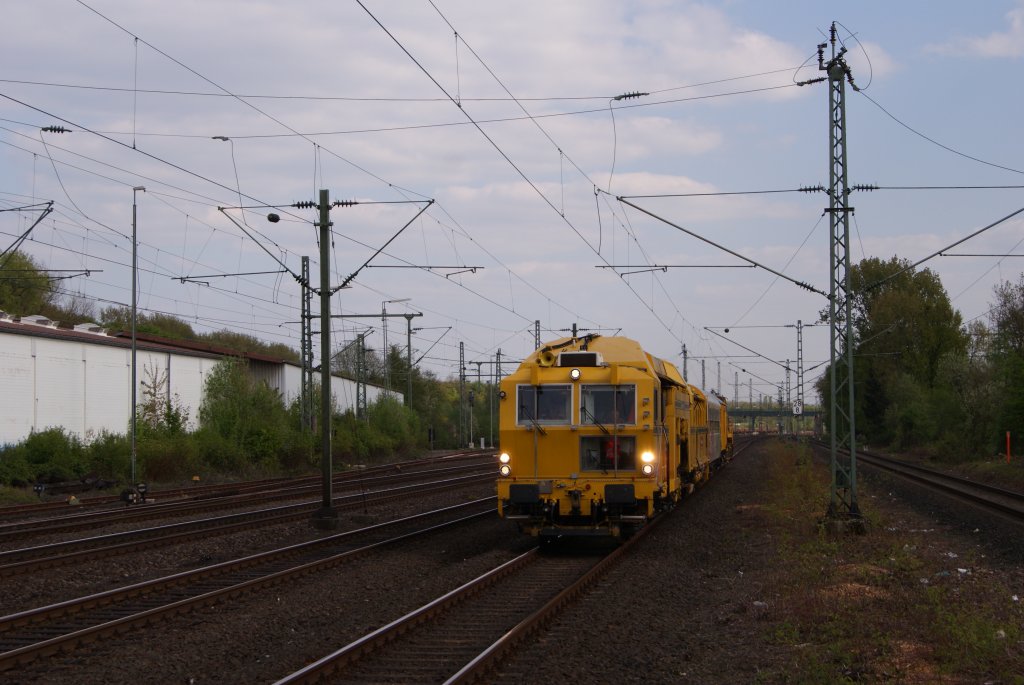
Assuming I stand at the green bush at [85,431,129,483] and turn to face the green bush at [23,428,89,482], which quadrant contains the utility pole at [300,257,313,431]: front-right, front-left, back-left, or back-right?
back-right

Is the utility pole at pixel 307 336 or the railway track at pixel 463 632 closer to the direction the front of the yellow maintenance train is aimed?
the railway track

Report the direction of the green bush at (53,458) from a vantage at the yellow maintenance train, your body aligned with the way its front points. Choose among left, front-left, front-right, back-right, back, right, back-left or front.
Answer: back-right

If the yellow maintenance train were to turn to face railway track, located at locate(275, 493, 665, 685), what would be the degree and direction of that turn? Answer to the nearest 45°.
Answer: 0° — it already faces it

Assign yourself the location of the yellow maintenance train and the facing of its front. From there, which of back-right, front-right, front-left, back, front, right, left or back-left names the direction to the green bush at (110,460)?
back-right

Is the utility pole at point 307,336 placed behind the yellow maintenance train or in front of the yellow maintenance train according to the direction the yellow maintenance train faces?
behind

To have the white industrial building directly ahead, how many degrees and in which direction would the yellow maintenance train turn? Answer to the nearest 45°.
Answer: approximately 135° to its right

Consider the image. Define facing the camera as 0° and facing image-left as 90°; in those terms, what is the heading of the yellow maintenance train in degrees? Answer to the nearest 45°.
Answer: approximately 0°

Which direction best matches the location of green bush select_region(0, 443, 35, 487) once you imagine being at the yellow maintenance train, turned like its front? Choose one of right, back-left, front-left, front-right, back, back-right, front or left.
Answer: back-right

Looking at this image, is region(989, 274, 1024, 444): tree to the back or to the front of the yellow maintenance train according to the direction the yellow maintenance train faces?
to the back
